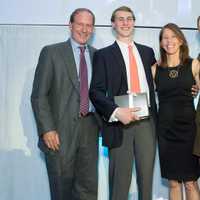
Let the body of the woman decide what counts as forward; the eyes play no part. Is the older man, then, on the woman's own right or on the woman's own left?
on the woman's own right

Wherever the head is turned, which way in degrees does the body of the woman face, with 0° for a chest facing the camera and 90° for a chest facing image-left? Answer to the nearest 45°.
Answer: approximately 0°
